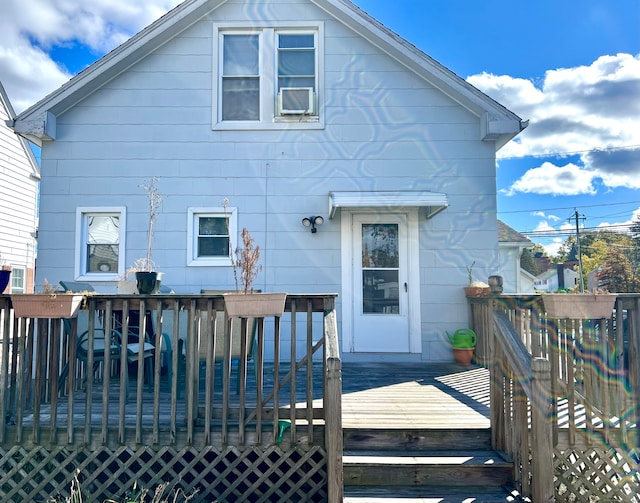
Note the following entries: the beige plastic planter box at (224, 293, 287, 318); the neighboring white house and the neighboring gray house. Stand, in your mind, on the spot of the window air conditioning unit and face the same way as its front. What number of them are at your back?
1

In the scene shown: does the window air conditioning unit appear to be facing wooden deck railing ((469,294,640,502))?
no

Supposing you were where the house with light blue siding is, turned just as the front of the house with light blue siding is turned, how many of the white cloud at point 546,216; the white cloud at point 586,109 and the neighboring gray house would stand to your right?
0

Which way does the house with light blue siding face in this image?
toward the camera

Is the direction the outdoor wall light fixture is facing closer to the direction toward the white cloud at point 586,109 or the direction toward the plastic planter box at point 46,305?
the plastic planter box

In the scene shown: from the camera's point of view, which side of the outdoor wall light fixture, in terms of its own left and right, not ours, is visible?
front

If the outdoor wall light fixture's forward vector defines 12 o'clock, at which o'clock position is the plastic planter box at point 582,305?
The plastic planter box is roughly at 11 o'clock from the outdoor wall light fixture.

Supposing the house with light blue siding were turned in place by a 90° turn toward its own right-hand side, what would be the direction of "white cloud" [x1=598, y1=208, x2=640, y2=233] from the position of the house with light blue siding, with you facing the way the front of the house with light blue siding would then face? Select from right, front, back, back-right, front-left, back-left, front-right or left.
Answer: back-right

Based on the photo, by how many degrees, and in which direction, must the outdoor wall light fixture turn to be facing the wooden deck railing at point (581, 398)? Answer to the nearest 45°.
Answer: approximately 45° to its left
